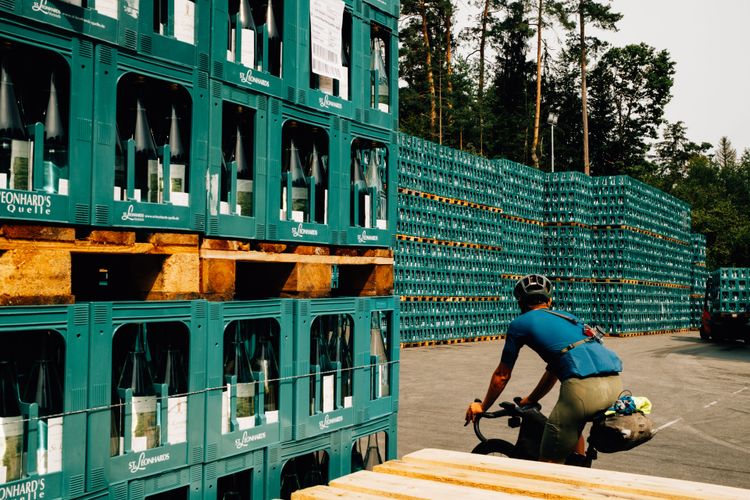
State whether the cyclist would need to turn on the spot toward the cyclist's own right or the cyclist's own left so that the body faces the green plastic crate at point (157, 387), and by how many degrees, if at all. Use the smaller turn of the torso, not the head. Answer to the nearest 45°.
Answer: approximately 90° to the cyclist's own left

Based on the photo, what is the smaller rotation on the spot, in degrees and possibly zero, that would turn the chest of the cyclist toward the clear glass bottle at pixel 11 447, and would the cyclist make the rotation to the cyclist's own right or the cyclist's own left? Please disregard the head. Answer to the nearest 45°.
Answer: approximately 90° to the cyclist's own left

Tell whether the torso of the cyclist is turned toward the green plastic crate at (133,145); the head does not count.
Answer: no

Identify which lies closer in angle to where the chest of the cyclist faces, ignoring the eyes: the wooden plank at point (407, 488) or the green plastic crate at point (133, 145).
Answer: the green plastic crate

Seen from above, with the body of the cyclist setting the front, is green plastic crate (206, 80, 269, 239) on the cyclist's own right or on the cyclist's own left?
on the cyclist's own left

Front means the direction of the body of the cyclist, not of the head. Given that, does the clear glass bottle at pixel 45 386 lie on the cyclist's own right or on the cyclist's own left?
on the cyclist's own left

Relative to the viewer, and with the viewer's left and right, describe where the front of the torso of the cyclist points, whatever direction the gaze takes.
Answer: facing away from the viewer and to the left of the viewer

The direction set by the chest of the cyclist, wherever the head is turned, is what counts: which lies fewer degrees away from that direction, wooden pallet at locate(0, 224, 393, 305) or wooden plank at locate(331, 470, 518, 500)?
the wooden pallet

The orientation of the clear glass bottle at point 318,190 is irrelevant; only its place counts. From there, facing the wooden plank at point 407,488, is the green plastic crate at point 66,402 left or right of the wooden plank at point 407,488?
right
